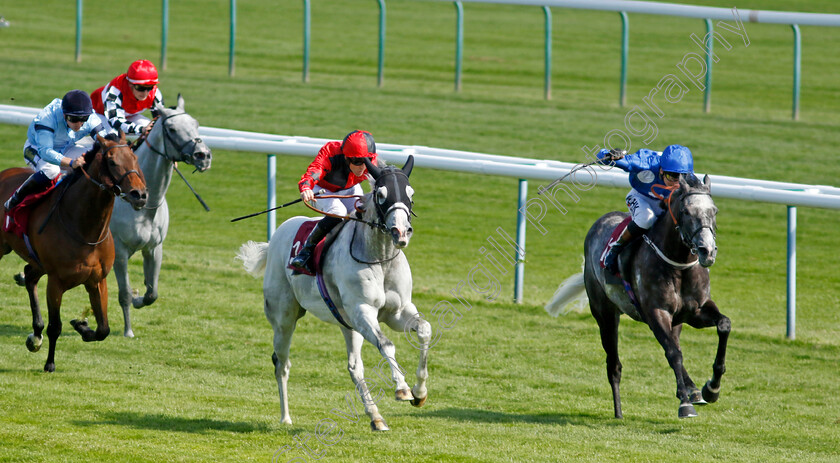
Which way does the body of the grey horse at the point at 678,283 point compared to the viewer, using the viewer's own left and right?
facing the viewer and to the right of the viewer

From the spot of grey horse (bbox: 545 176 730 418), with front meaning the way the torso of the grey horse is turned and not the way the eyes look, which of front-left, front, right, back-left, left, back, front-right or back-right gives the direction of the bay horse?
back-right

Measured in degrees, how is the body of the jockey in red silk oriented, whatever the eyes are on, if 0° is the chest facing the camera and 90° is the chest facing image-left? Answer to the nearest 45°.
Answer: approximately 315°

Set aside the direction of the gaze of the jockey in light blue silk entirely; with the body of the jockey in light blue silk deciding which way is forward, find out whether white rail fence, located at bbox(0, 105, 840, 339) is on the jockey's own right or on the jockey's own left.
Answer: on the jockey's own left

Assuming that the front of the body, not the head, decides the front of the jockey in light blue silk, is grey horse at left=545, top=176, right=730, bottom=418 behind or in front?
in front

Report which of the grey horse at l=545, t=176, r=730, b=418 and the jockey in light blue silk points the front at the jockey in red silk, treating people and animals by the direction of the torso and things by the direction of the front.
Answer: the jockey in light blue silk

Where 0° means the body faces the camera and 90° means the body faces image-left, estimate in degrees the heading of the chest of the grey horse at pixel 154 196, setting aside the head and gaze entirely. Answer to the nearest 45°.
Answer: approximately 315°

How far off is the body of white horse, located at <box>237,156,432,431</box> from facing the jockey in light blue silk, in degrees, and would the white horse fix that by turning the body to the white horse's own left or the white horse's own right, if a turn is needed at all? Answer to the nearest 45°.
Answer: approximately 180°

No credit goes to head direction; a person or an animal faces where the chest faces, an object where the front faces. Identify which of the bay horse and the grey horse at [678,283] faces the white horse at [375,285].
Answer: the bay horse

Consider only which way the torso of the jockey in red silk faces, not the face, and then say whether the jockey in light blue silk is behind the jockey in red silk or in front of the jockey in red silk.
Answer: behind

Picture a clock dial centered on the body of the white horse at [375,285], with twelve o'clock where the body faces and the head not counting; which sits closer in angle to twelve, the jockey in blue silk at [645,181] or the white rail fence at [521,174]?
the jockey in blue silk
